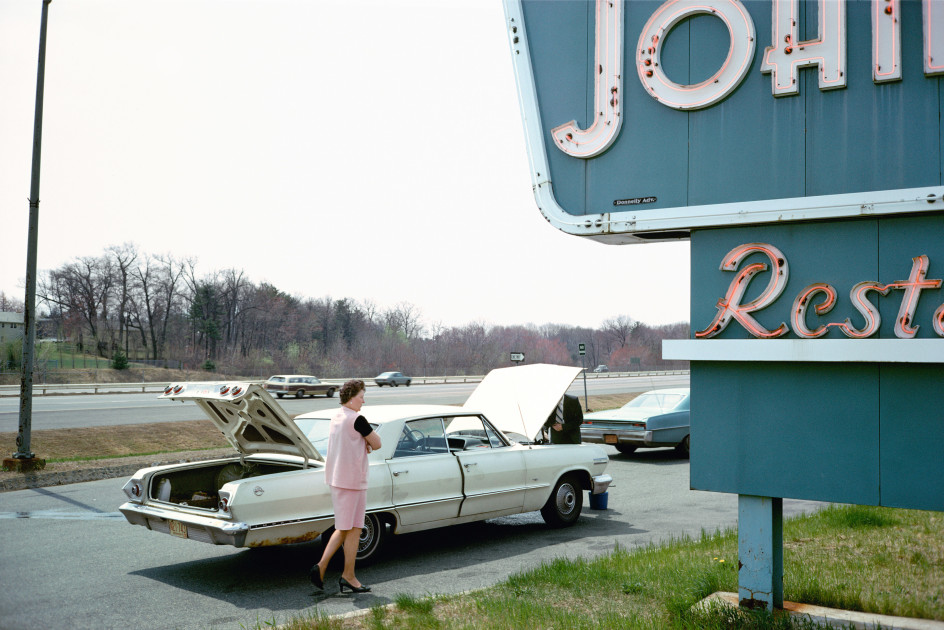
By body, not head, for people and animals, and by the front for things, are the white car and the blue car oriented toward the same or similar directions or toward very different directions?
same or similar directions

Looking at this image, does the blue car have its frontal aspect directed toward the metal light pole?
no

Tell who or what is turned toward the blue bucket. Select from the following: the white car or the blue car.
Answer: the white car

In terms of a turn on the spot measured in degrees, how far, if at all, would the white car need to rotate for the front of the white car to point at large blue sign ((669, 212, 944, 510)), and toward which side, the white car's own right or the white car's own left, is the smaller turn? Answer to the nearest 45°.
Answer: approximately 90° to the white car's own right

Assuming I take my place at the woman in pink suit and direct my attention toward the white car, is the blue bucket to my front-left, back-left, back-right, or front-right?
front-right

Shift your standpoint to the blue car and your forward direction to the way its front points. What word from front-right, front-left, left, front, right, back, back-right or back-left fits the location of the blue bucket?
back-right

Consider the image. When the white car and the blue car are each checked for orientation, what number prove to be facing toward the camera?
0

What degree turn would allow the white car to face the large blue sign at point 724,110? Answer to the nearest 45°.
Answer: approximately 90° to its right

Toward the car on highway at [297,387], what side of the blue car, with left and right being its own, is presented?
left

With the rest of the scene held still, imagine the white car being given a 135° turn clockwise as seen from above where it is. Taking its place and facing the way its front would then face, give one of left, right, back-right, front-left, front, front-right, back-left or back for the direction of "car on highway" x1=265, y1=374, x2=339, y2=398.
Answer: back

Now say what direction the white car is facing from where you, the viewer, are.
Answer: facing away from the viewer and to the right of the viewer

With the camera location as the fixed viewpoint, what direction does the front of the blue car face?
facing away from the viewer and to the right of the viewer

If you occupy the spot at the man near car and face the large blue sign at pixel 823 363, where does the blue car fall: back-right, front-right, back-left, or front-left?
back-left

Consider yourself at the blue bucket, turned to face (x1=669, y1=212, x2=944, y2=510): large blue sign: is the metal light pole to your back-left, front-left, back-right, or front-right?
back-right
